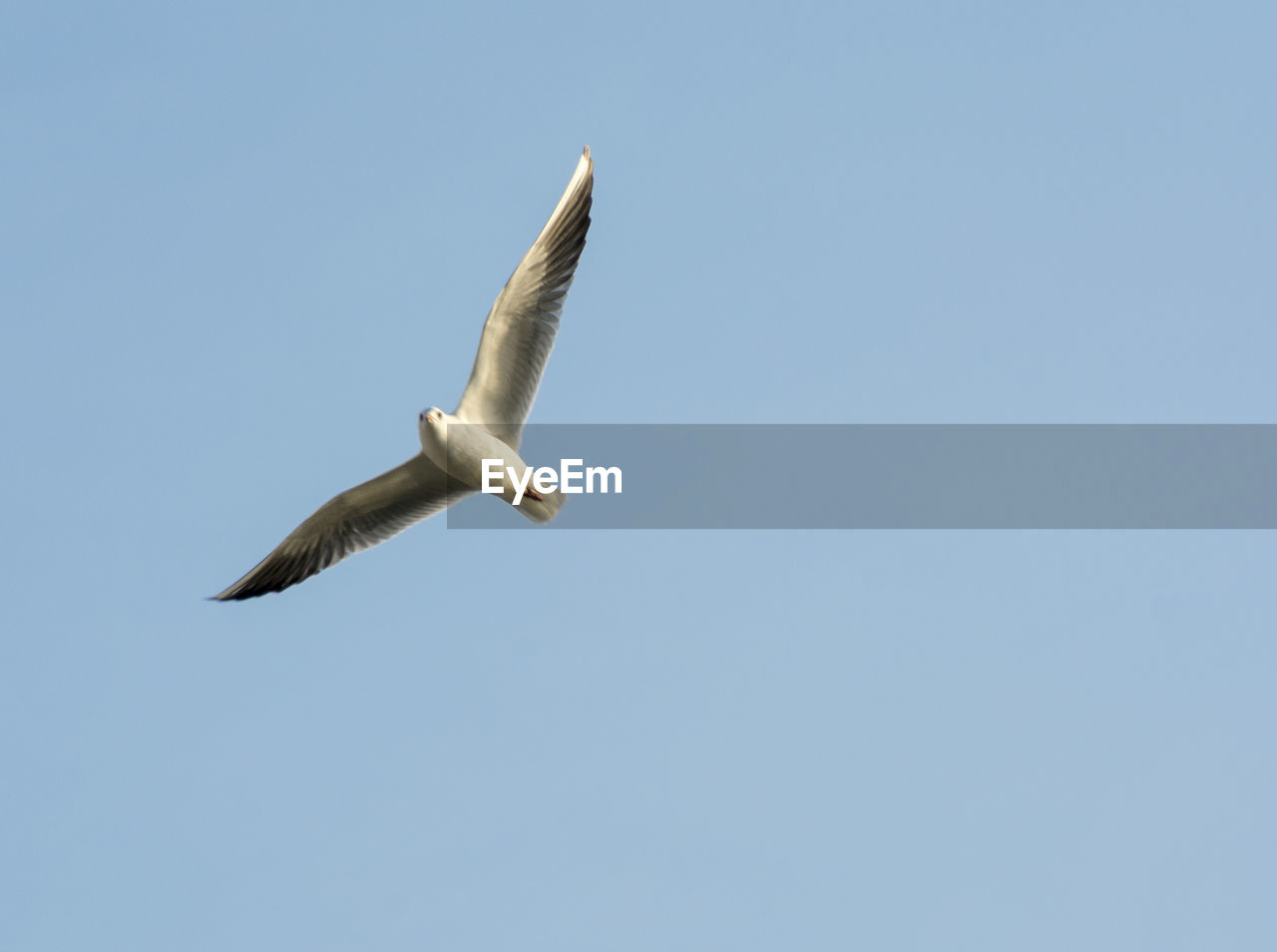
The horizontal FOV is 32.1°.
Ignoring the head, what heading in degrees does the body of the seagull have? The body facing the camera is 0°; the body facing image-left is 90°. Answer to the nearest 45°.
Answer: approximately 45°
